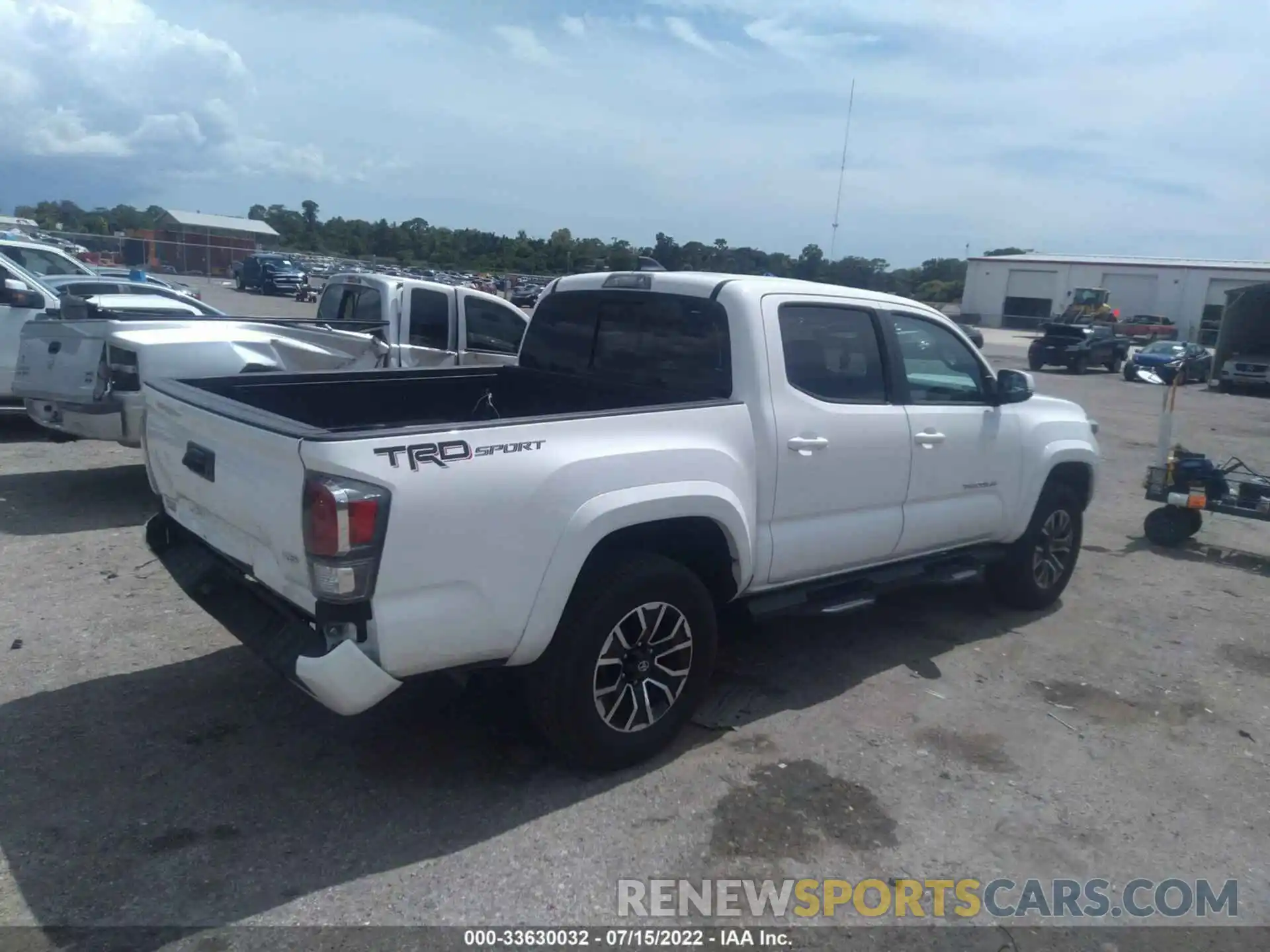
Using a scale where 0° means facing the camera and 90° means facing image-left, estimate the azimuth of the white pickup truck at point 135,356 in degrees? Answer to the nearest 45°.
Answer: approximately 225°

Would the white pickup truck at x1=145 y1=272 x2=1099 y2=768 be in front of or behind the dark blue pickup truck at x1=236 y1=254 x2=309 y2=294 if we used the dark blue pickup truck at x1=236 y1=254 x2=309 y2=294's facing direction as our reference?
in front

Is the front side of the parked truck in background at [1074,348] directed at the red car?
no

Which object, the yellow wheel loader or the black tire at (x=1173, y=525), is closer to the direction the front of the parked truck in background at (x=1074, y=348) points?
the black tire

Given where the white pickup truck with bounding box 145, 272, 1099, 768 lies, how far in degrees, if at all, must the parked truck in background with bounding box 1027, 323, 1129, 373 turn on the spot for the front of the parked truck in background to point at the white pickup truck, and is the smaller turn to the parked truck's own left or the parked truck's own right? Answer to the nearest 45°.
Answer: approximately 45° to the parked truck's own left

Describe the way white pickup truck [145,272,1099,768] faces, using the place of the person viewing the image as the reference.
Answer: facing away from the viewer and to the right of the viewer

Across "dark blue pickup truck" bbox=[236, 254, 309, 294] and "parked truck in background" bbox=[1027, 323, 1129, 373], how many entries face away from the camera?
0

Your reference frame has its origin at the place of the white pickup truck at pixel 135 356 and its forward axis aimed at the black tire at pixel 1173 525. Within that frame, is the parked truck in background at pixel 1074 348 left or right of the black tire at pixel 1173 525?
left

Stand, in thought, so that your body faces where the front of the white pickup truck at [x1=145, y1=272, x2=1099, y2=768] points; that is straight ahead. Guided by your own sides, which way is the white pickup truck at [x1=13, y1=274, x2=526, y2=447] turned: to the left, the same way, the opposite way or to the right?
the same way

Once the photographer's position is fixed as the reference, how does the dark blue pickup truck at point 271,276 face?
facing the viewer and to the right of the viewer

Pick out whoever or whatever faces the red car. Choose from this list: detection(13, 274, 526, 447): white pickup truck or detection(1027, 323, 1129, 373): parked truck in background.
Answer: the white pickup truck

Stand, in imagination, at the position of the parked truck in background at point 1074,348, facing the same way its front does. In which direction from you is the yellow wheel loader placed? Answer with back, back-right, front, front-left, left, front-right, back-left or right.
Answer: back-right

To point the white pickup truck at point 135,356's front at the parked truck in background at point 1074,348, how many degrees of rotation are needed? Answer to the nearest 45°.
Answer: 0° — it already faces it

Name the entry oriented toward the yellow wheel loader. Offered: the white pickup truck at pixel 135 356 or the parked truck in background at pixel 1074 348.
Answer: the white pickup truck

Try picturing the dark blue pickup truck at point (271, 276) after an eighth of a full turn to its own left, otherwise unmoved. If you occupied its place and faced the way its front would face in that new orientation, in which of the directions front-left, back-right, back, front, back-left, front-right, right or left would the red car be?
front

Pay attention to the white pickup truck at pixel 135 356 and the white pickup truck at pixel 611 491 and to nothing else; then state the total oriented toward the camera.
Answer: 0

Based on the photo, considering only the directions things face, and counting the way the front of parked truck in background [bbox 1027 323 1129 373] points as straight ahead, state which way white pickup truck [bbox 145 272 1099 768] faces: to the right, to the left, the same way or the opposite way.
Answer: the opposite way

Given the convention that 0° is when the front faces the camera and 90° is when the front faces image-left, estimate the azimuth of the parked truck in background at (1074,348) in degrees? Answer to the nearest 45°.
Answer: approximately 45°

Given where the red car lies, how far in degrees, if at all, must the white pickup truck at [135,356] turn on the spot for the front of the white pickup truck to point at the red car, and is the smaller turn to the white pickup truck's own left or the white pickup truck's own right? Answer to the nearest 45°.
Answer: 0° — it already faces it
